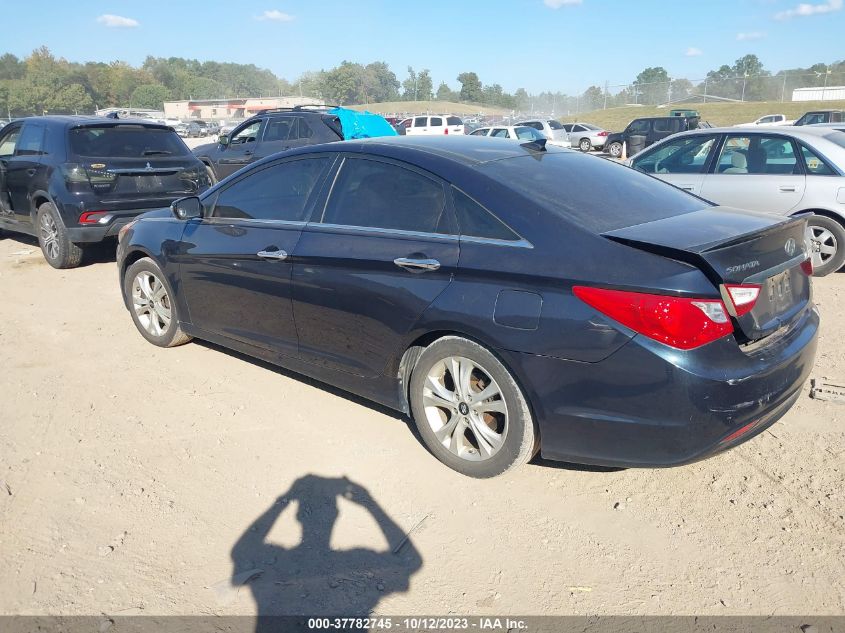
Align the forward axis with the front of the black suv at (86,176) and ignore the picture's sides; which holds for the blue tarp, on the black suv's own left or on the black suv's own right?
on the black suv's own right

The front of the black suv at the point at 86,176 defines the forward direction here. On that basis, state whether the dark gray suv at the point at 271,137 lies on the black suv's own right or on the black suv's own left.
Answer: on the black suv's own right

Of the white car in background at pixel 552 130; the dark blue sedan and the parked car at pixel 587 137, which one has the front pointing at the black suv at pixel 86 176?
the dark blue sedan

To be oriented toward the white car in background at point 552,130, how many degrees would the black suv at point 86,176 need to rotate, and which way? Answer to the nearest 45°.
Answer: approximately 90° to its right

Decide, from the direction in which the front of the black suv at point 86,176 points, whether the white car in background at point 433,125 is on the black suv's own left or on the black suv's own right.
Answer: on the black suv's own right

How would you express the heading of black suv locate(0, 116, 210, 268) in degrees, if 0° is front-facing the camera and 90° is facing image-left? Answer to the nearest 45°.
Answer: approximately 135°

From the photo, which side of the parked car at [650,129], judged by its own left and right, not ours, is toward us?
left

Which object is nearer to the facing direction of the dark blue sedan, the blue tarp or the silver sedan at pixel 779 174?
the blue tarp
